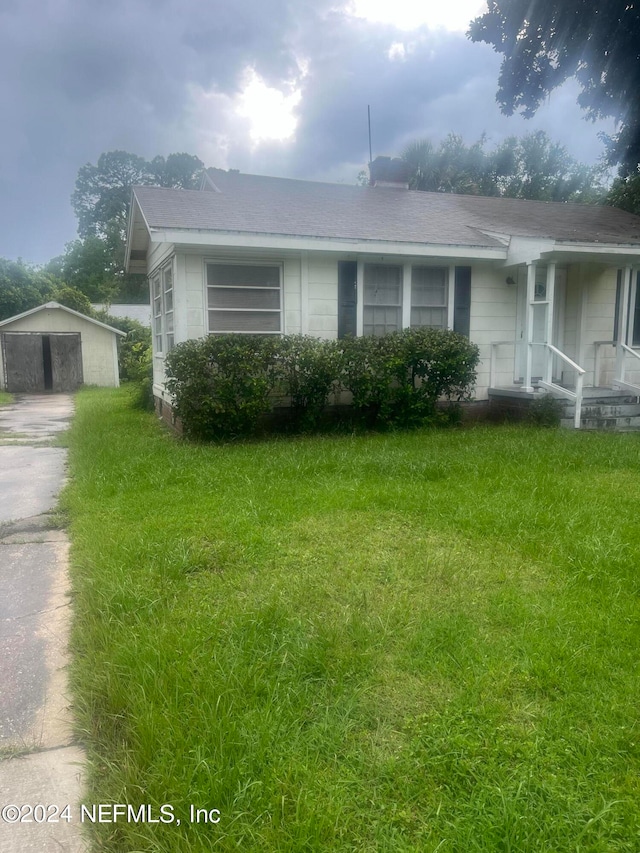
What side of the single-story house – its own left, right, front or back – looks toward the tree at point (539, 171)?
back

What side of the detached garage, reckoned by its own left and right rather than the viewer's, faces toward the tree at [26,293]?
back

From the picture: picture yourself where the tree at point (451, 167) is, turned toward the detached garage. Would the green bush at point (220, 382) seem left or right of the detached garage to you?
left

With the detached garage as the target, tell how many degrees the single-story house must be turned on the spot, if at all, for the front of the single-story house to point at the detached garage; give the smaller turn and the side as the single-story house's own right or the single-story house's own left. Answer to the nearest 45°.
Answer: approximately 135° to the single-story house's own right

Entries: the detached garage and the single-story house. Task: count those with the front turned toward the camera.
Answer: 2

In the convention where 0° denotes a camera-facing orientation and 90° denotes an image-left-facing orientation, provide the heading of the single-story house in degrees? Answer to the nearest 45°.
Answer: approximately 0°

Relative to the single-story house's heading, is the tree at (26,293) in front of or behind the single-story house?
behind

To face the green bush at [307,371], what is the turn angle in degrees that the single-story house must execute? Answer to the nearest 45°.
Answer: approximately 45° to its right
